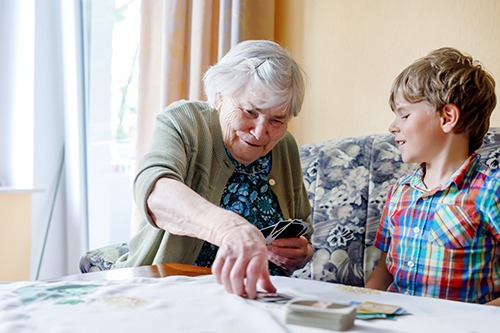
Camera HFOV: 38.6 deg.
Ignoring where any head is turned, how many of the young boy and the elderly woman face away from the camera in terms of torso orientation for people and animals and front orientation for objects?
0

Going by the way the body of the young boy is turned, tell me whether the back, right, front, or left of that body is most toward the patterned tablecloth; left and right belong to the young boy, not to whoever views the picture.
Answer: front

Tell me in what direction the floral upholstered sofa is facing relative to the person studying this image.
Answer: facing the viewer and to the left of the viewer

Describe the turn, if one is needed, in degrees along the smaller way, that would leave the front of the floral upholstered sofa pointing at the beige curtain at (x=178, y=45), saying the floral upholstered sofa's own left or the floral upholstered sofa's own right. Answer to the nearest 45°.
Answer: approximately 90° to the floral upholstered sofa's own right

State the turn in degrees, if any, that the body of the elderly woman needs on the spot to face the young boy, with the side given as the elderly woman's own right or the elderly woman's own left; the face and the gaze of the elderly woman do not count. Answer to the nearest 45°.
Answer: approximately 45° to the elderly woman's own left

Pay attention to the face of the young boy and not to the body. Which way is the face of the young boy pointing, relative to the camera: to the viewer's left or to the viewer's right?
to the viewer's left

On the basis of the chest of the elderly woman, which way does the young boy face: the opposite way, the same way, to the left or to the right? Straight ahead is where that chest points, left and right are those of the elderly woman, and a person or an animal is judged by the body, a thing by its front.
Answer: to the right

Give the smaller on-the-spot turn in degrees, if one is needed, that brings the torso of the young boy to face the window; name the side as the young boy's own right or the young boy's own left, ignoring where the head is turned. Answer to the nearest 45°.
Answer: approximately 90° to the young boy's own right

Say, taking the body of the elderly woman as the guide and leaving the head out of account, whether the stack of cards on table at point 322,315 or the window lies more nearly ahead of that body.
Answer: the stack of cards on table

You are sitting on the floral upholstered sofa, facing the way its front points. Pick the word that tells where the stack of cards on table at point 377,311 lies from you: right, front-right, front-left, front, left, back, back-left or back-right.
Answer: front-left

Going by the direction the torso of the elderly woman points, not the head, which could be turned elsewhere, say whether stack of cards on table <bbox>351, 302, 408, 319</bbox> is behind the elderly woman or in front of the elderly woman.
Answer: in front

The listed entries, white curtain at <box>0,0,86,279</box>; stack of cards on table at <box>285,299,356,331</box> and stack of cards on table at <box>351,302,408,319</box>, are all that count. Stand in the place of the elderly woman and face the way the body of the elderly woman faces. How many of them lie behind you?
1

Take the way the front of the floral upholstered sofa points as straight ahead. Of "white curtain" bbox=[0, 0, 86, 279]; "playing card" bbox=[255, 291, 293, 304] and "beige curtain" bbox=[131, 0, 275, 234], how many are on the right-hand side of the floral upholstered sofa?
2

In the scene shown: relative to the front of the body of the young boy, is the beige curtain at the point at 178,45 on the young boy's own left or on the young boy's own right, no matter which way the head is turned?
on the young boy's own right

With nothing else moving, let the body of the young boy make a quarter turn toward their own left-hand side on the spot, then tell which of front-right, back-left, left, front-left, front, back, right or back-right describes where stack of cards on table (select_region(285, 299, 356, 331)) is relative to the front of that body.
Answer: front-right

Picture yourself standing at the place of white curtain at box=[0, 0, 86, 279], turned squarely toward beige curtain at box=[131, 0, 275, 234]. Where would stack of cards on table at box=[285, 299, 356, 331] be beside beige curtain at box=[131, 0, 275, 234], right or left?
right
